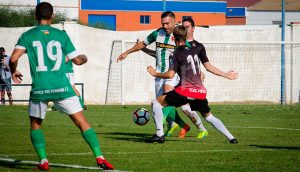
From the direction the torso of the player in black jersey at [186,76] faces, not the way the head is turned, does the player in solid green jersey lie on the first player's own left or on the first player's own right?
on the first player's own left

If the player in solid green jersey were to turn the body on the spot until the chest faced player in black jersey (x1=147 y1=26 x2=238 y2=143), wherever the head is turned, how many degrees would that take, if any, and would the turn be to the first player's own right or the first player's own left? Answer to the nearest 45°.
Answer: approximately 45° to the first player's own right

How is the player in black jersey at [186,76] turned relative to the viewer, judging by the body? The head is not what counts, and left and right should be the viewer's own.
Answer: facing away from the viewer and to the left of the viewer

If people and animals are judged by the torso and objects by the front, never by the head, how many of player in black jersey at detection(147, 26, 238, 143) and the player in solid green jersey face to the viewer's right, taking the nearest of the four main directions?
0
